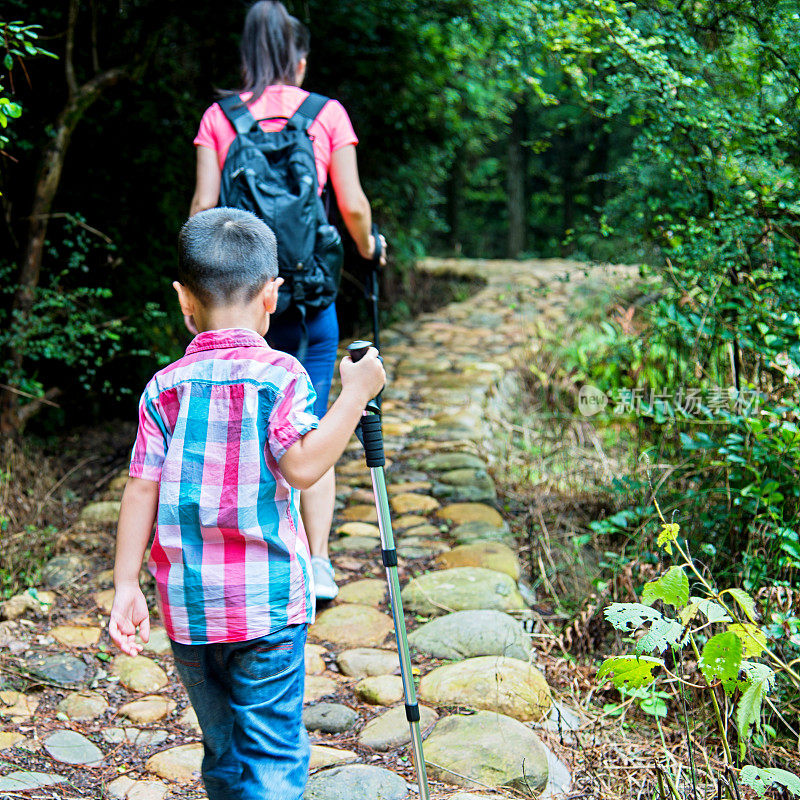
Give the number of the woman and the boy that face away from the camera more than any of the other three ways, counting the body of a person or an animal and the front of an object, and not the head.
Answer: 2

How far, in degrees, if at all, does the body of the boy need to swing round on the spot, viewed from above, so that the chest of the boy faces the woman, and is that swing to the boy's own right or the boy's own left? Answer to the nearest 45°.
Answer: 0° — they already face them

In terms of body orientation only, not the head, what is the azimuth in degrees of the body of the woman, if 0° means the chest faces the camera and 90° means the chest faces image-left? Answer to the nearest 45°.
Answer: approximately 180°

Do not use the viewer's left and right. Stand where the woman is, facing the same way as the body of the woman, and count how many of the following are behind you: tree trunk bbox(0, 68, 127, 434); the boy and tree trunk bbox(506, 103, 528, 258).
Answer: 1

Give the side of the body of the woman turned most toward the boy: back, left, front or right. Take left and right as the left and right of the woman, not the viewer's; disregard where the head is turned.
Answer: back

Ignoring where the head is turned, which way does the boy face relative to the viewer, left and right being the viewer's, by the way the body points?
facing away from the viewer

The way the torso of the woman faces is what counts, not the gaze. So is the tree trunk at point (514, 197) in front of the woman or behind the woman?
in front

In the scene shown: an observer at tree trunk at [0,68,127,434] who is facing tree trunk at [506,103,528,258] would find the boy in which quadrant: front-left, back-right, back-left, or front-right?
back-right
